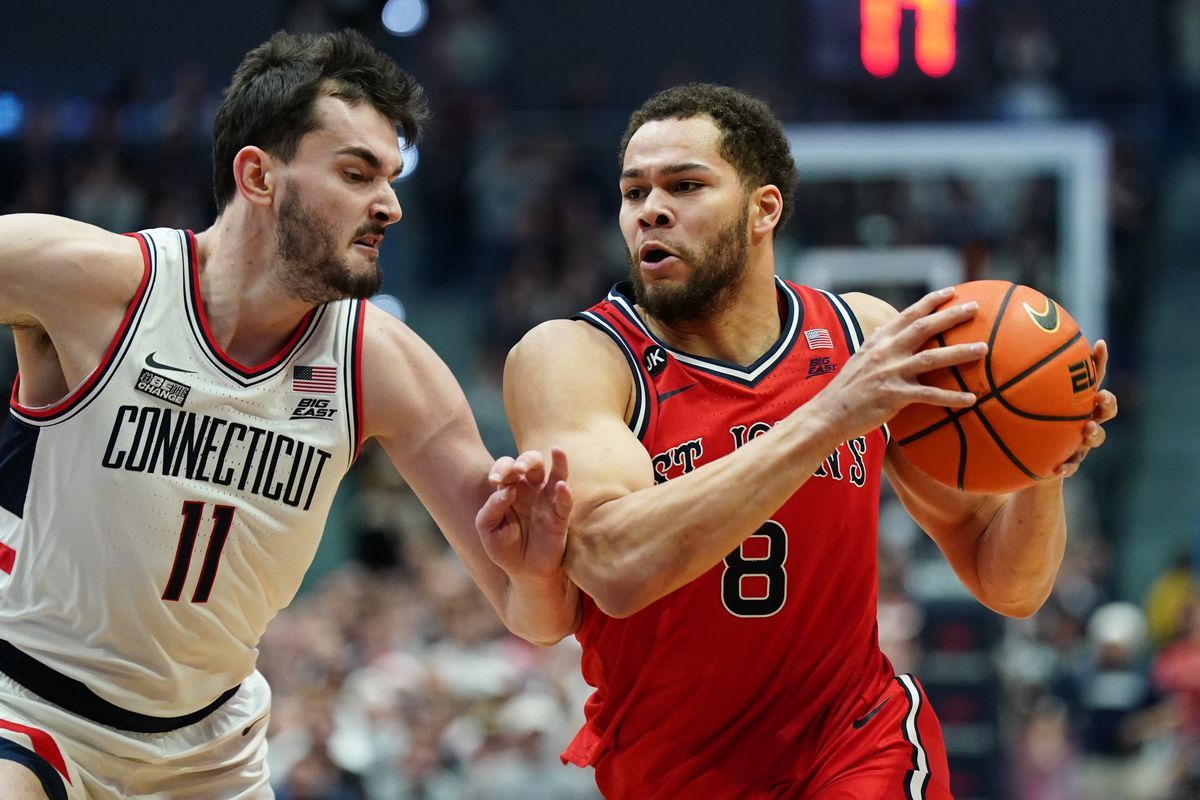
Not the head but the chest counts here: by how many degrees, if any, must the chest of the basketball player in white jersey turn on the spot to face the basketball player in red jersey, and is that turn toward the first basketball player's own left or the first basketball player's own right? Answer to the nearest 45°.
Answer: approximately 45° to the first basketball player's own left

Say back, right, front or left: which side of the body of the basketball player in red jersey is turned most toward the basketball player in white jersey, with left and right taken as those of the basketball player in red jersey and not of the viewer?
right

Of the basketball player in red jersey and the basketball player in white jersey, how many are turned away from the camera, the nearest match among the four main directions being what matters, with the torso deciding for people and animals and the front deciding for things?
0

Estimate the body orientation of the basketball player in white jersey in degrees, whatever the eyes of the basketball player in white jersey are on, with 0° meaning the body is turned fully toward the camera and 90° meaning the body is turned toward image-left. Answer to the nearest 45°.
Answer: approximately 315°

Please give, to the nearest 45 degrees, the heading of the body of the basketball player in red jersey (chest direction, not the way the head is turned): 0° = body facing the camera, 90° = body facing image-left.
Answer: approximately 0°

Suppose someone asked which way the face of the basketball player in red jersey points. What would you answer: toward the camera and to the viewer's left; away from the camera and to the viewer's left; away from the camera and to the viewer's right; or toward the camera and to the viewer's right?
toward the camera and to the viewer's left
